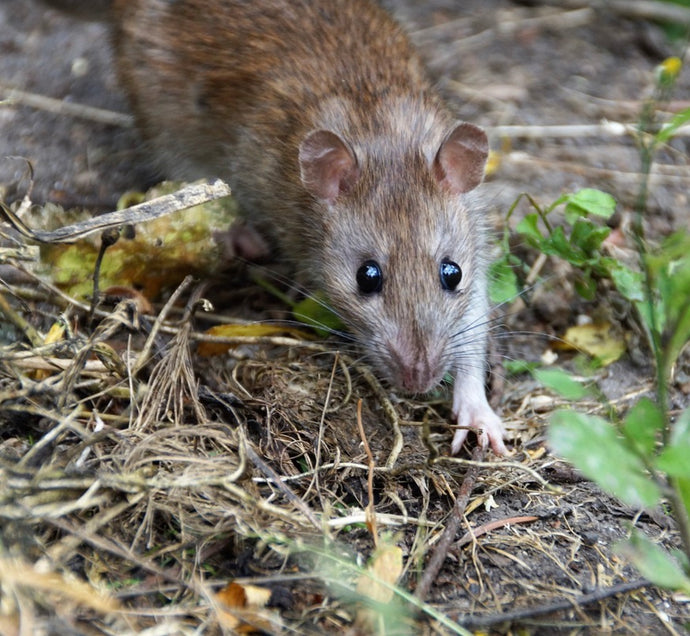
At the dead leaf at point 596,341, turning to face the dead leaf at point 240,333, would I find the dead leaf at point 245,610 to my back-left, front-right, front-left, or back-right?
front-left

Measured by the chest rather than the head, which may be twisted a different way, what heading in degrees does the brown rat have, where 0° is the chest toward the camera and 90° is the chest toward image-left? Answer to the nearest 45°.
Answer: approximately 315°

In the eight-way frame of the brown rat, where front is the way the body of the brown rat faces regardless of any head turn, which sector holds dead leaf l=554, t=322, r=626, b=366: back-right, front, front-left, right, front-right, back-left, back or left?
front

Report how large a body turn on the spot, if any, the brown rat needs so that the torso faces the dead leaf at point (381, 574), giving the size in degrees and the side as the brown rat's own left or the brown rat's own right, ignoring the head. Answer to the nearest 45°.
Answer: approximately 45° to the brown rat's own right

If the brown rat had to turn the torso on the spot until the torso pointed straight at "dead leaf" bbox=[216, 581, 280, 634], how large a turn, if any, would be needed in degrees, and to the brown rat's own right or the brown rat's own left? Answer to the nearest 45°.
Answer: approximately 45° to the brown rat's own right

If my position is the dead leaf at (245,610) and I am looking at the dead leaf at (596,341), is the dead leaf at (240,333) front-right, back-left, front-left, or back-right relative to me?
front-left
